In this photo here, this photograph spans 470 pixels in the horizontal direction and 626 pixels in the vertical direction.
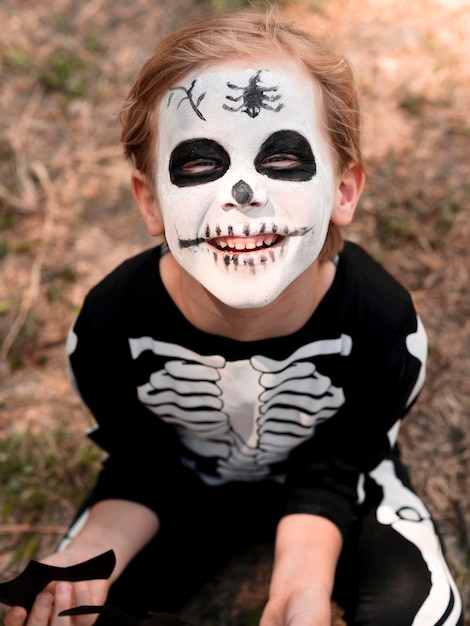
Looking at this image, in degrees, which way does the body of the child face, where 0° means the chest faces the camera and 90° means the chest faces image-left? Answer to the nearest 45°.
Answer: approximately 0°
